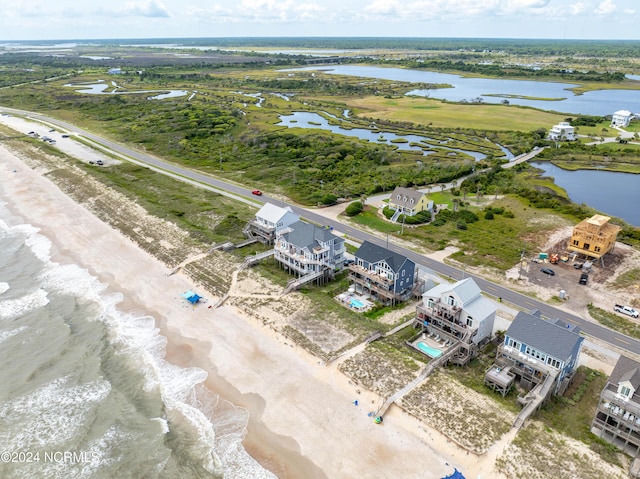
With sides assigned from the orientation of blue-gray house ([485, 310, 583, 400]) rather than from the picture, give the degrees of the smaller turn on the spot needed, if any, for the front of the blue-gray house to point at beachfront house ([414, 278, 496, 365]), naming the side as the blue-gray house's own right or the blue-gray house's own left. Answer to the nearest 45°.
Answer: approximately 90° to the blue-gray house's own left

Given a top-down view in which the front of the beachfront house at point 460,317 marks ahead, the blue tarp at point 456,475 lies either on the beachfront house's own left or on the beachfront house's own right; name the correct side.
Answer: on the beachfront house's own left

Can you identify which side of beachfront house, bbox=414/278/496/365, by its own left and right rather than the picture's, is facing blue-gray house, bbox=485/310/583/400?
right

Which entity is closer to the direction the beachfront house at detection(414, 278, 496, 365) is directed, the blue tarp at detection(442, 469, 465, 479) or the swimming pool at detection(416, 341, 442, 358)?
the swimming pool

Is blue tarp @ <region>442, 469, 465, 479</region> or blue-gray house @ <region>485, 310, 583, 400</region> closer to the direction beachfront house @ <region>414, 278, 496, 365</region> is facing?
the blue tarp

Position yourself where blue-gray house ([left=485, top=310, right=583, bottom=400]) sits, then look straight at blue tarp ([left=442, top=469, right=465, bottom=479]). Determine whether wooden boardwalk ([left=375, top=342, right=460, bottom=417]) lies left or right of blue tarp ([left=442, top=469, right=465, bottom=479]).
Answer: right

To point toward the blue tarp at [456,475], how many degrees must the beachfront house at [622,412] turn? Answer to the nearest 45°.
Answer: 0° — it already faces it

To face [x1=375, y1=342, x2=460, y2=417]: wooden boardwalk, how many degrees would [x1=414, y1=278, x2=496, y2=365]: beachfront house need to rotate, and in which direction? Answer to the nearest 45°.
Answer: approximately 45° to its left

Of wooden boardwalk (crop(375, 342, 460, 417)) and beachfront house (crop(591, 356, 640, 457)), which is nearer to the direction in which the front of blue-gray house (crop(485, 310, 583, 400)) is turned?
the wooden boardwalk

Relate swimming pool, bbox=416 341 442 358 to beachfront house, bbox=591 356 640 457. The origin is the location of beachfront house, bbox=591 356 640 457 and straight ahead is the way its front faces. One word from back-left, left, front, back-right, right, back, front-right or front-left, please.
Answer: front-right
